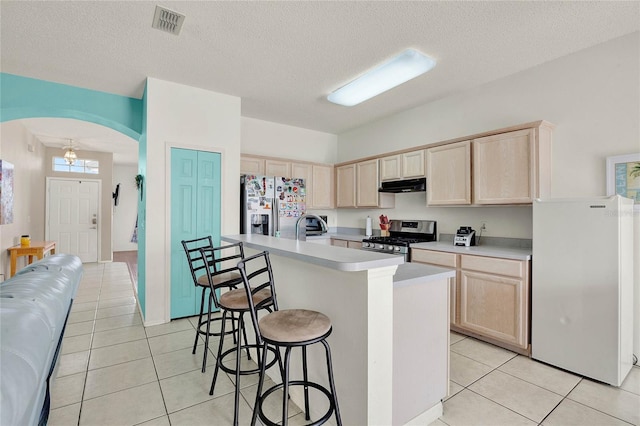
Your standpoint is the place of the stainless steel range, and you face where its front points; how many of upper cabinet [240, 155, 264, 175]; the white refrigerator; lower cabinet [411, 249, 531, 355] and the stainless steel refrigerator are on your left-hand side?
2

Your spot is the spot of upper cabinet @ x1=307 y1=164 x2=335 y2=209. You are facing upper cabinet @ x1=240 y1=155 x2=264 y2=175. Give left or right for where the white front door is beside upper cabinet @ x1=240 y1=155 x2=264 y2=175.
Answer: right

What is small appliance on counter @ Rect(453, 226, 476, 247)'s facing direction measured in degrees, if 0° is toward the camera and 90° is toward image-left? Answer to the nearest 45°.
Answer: approximately 45°

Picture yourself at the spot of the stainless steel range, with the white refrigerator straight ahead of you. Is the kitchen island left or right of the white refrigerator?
right

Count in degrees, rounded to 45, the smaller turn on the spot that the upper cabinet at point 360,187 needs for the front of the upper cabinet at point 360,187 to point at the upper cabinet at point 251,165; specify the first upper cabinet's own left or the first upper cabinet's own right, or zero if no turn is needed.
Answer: approximately 45° to the first upper cabinet's own right

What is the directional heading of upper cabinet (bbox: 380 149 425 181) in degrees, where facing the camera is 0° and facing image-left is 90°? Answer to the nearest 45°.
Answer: approximately 45°
